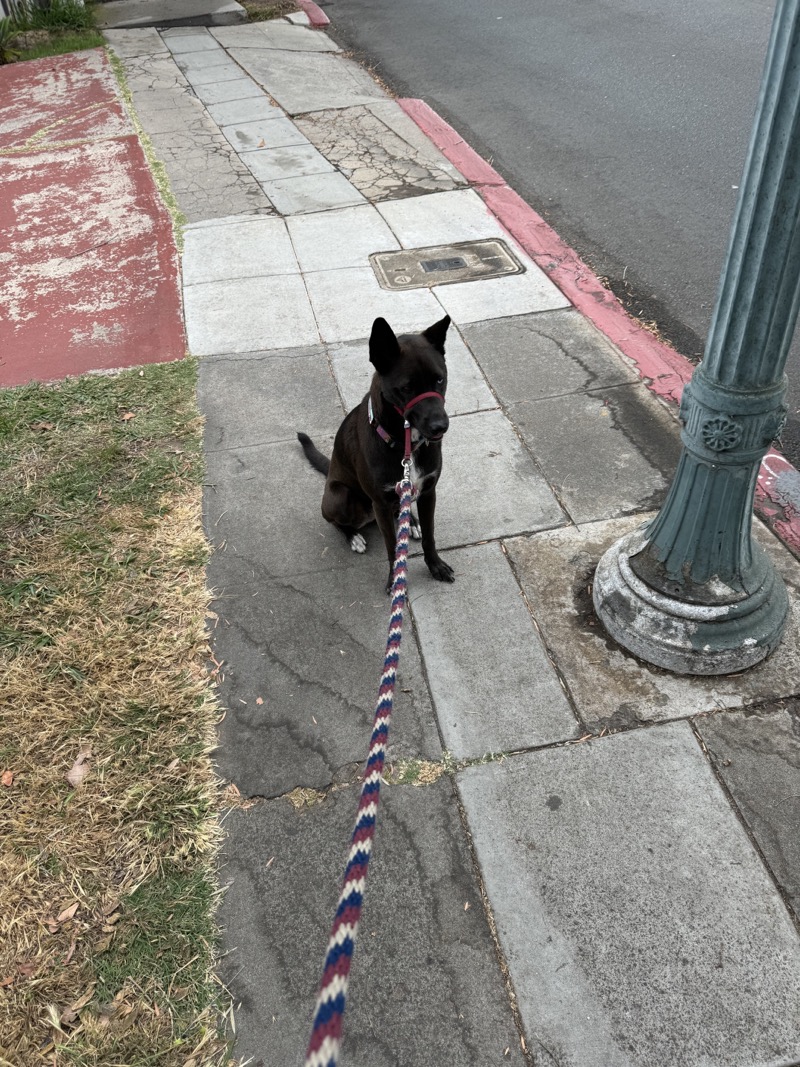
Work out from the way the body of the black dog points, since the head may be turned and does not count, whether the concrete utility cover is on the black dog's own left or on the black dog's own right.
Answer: on the black dog's own left

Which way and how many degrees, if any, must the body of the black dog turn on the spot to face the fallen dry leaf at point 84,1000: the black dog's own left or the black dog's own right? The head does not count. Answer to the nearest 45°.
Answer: approximately 90° to the black dog's own right

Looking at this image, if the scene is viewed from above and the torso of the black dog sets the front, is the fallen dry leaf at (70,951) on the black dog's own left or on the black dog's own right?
on the black dog's own right

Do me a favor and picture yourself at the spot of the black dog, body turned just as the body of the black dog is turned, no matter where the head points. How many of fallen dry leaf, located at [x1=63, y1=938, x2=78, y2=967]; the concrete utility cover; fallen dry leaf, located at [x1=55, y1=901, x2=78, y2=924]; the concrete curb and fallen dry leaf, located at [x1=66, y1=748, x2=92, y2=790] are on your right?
3

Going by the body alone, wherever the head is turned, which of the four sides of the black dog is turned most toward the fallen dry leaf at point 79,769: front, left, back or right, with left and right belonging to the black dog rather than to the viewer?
right

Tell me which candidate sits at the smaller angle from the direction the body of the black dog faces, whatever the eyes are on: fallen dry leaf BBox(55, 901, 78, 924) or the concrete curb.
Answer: the fallen dry leaf

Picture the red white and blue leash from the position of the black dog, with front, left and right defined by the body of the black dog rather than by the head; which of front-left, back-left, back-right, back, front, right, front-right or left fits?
front-right

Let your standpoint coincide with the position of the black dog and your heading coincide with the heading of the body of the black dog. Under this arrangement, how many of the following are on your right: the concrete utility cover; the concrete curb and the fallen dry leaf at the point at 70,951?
1

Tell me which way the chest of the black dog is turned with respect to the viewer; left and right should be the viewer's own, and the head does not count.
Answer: facing the viewer and to the right of the viewer

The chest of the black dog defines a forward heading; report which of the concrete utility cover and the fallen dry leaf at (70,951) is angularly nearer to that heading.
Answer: the fallen dry leaf

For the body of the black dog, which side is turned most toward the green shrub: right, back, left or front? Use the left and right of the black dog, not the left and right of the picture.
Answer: back

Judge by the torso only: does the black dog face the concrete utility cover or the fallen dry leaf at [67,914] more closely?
the fallen dry leaf

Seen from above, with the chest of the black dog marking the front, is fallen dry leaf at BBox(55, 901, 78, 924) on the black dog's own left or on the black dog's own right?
on the black dog's own right

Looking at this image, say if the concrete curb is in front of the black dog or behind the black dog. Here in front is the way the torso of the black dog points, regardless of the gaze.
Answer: behind
